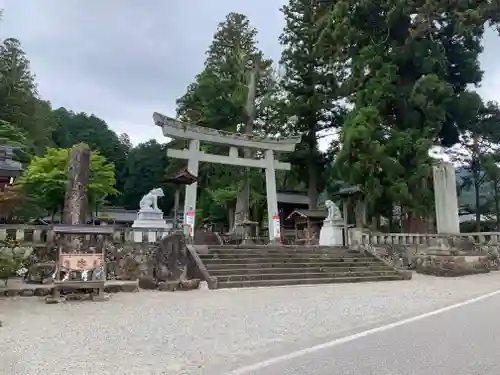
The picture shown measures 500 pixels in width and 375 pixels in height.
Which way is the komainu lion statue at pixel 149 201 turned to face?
to the viewer's right

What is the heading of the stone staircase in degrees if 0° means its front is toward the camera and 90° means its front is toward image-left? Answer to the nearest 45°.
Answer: approximately 315°

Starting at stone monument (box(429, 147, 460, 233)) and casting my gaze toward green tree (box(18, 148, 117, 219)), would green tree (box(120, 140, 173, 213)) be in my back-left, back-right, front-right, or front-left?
front-right

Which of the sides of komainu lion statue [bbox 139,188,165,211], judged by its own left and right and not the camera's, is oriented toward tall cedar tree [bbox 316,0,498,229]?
front

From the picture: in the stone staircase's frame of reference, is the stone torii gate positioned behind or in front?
behind

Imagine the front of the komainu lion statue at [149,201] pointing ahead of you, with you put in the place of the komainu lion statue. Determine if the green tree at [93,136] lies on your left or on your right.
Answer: on your left

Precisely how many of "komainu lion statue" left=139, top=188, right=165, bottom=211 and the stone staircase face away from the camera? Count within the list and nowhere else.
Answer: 0

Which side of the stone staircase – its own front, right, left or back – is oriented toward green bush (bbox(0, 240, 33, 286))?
right
